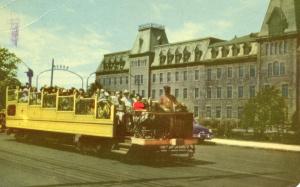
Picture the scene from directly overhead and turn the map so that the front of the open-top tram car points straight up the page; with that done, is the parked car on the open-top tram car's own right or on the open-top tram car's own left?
on the open-top tram car's own left

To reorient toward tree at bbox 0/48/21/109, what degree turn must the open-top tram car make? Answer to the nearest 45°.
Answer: approximately 135° to its right

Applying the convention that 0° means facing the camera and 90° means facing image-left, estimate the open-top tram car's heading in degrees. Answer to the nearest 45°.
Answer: approximately 315°

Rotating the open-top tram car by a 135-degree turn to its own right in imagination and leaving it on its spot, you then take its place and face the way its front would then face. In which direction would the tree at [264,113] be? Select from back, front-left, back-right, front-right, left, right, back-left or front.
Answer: back-right
